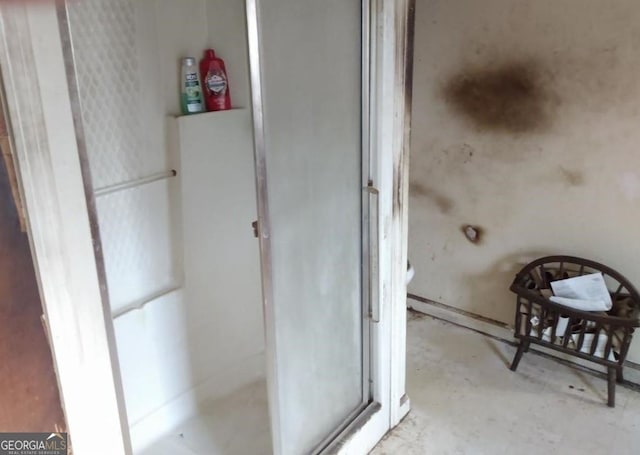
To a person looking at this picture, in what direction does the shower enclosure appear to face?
facing the viewer and to the right of the viewer
